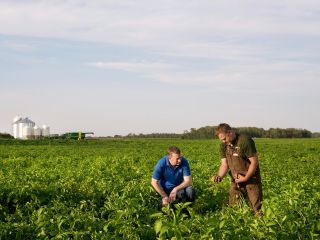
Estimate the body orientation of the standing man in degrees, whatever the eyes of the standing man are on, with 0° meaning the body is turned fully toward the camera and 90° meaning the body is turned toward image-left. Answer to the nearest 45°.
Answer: approximately 45°

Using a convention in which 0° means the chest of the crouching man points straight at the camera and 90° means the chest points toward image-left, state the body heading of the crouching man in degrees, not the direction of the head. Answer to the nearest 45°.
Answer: approximately 0°
